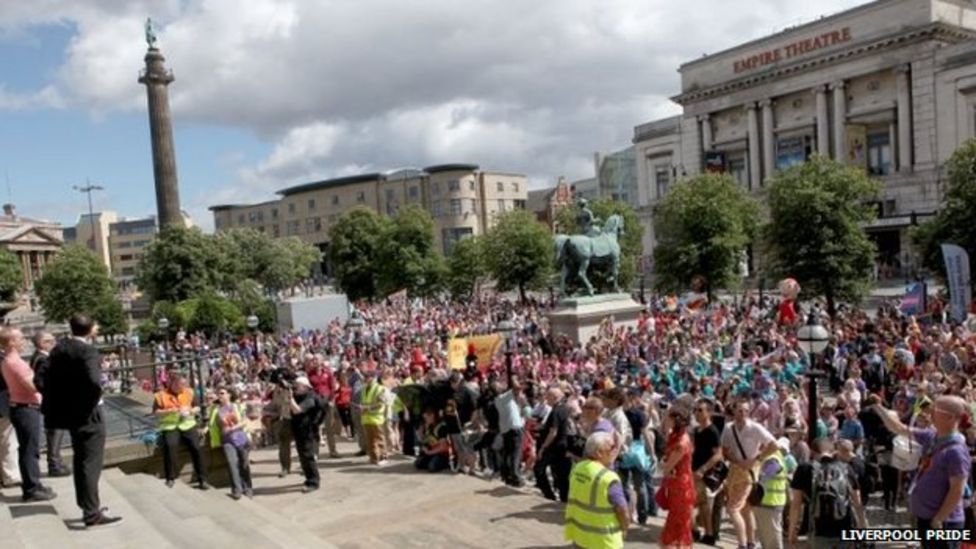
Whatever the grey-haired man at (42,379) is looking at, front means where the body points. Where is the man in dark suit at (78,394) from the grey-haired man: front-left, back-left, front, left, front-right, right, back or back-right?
right

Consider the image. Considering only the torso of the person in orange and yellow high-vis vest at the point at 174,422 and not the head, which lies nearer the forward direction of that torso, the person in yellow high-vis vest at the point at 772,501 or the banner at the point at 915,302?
the person in yellow high-vis vest

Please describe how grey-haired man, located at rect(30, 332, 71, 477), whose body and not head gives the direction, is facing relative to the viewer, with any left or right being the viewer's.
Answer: facing to the right of the viewer

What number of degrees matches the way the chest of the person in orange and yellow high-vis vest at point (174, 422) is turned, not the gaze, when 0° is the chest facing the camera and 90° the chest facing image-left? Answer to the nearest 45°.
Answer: approximately 0°

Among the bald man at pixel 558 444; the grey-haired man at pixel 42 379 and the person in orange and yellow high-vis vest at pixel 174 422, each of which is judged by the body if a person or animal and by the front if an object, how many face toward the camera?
1

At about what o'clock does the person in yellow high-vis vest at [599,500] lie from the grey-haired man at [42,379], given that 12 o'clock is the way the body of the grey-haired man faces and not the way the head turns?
The person in yellow high-vis vest is roughly at 2 o'clock from the grey-haired man.

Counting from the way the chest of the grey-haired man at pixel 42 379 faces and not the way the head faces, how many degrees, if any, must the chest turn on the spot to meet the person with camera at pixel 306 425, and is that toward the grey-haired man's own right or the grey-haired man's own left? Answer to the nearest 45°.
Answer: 0° — they already face them

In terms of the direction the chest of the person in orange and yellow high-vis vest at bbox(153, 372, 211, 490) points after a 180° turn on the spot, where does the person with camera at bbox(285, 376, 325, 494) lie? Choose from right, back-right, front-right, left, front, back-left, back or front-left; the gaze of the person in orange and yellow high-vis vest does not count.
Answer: right
